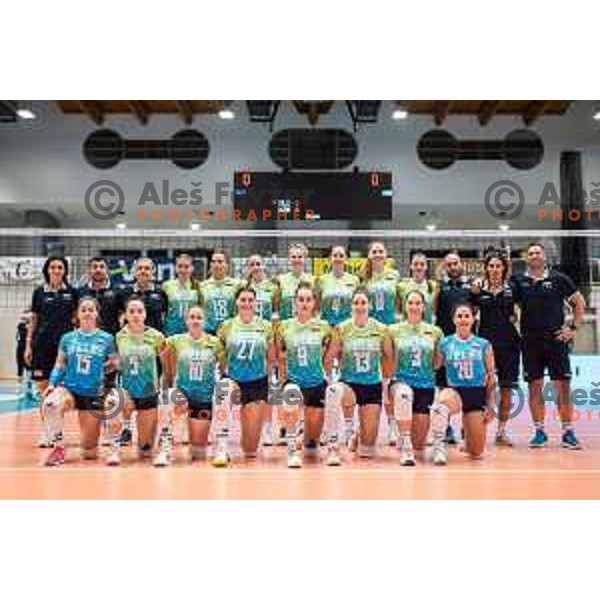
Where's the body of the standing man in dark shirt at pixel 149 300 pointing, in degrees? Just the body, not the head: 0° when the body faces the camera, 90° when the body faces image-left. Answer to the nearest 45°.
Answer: approximately 0°

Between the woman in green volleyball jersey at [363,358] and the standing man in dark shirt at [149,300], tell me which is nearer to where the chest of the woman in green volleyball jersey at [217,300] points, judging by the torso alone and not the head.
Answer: the woman in green volleyball jersey

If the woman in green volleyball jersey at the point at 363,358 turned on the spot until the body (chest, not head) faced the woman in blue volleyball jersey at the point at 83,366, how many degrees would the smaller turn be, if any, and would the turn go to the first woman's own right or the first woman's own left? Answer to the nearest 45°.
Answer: approximately 90° to the first woman's own right

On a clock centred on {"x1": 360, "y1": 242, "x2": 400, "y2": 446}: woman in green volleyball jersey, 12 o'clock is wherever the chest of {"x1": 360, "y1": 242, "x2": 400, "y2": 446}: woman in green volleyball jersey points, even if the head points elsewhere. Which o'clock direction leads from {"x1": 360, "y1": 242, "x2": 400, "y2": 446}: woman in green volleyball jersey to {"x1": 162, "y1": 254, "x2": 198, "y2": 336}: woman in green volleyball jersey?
{"x1": 162, "y1": 254, "x2": 198, "y2": 336}: woman in green volleyball jersey is roughly at 3 o'clock from {"x1": 360, "y1": 242, "x2": 400, "y2": 446}: woman in green volleyball jersey.

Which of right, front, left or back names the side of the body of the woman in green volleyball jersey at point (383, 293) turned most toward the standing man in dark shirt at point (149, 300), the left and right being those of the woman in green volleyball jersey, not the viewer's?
right

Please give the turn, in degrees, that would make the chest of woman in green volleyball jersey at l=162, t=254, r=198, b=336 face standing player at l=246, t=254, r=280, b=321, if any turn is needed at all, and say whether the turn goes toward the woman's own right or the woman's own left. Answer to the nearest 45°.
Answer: approximately 90° to the woman's own left

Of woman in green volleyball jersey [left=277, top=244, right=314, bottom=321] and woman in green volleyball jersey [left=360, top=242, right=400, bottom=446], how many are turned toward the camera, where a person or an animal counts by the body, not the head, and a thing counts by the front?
2

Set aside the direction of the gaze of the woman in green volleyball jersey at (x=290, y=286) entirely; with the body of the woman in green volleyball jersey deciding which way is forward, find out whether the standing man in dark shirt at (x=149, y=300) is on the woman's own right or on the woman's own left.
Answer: on the woman's own right

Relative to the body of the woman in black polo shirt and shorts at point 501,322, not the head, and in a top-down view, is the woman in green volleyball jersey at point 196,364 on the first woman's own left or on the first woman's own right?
on the first woman's own right
